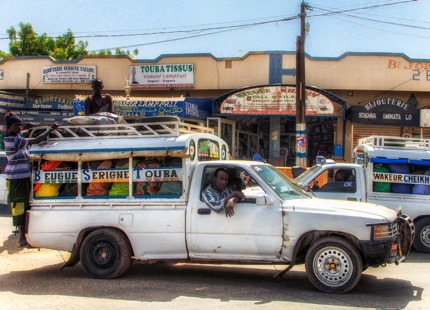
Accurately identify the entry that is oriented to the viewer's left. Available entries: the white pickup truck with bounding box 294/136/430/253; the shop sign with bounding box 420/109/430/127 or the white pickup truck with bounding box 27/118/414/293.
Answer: the white pickup truck with bounding box 294/136/430/253

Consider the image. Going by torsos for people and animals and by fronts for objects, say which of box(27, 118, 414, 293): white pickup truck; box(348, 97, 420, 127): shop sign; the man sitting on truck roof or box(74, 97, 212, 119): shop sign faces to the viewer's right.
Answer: the white pickup truck

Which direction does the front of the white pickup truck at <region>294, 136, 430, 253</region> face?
to the viewer's left

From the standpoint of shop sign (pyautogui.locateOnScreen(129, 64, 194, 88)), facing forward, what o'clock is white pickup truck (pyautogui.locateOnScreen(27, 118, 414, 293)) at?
The white pickup truck is roughly at 12 o'clock from the shop sign.

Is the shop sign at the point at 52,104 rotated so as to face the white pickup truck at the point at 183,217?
yes

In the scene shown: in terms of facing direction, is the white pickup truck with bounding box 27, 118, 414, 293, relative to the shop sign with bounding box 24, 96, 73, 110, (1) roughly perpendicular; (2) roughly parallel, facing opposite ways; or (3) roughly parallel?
roughly perpendicular

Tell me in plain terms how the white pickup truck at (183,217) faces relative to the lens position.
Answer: facing to the right of the viewer

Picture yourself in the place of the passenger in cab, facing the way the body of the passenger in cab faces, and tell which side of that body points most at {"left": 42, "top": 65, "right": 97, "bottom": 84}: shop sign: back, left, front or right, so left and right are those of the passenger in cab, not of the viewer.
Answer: back

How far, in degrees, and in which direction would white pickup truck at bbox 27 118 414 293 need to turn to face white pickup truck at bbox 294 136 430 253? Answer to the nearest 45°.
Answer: approximately 45° to its left

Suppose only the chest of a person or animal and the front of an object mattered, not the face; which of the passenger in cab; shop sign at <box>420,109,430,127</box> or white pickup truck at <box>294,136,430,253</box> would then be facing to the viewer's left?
the white pickup truck

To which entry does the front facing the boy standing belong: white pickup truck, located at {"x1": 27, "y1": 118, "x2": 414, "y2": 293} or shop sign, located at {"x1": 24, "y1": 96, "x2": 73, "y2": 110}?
the shop sign

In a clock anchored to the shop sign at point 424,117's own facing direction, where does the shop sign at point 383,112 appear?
the shop sign at point 383,112 is roughly at 2 o'clock from the shop sign at point 424,117.

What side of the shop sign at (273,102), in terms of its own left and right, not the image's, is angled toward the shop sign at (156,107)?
right

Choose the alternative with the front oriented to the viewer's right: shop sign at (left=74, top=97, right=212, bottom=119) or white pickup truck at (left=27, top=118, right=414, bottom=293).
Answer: the white pickup truck
